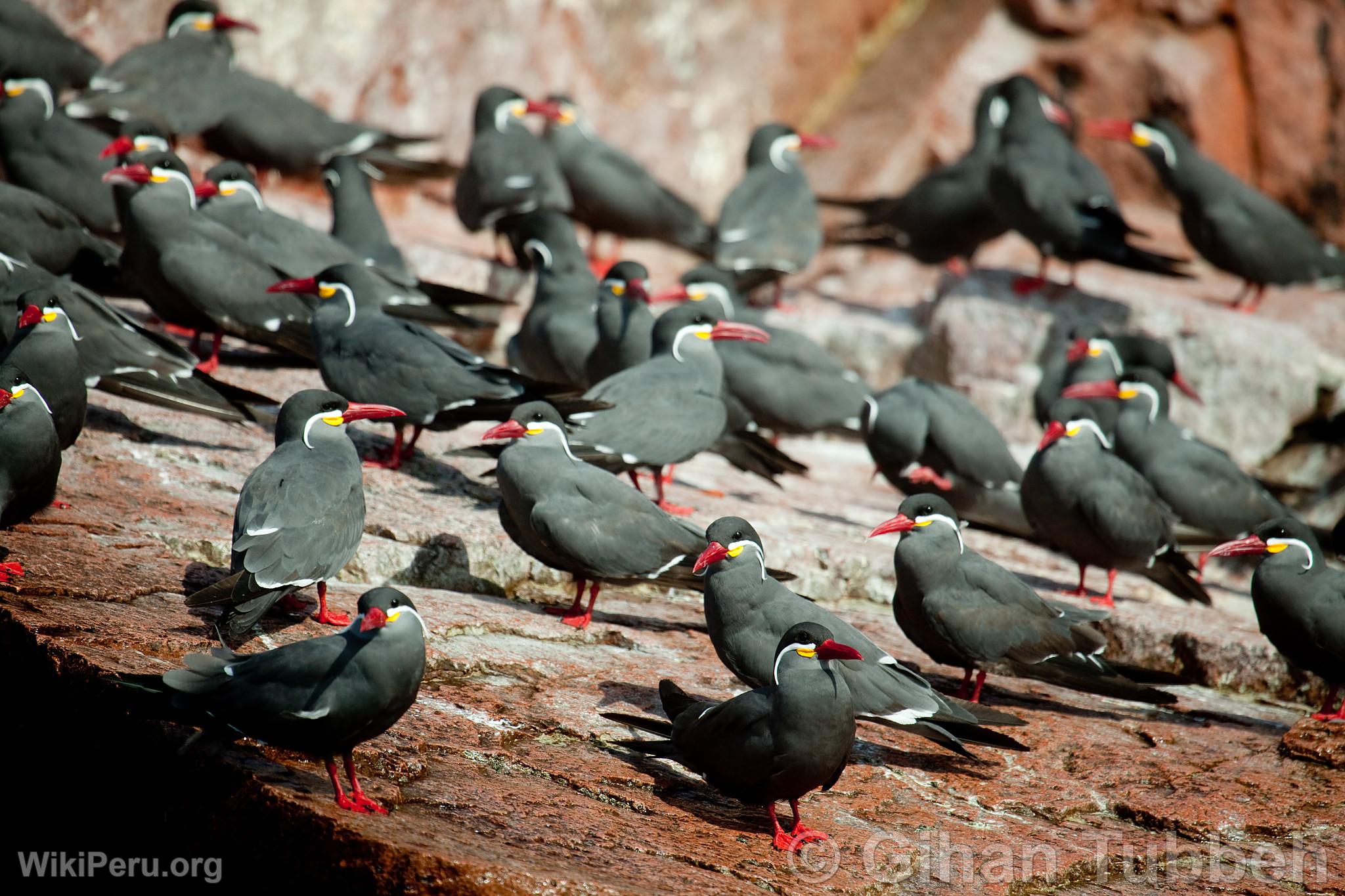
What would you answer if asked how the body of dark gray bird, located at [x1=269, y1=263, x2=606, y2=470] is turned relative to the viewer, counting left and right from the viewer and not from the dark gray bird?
facing to the left of the viewer

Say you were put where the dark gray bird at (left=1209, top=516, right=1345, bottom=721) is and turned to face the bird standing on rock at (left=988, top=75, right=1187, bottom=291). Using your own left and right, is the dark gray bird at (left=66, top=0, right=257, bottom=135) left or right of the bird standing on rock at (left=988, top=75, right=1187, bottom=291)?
left

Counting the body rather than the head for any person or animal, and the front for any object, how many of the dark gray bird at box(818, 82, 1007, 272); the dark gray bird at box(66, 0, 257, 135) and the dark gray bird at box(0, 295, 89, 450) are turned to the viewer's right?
2

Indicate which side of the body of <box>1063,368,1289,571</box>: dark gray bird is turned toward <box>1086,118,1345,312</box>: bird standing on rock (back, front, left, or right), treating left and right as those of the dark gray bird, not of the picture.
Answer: right

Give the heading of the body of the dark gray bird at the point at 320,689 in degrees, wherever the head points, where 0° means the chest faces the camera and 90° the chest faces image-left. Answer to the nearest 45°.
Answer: approximately 270°

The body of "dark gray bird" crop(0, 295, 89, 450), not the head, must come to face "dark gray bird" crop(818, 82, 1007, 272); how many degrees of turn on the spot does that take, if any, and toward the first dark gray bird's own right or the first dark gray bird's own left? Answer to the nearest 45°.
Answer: approximately 180°

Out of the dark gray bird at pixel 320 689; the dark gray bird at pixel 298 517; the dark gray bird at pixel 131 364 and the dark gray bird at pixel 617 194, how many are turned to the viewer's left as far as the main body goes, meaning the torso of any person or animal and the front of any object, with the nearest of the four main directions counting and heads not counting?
2

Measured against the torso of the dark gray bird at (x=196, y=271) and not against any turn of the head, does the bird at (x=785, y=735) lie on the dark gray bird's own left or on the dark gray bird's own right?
on the dark gray bird's own left

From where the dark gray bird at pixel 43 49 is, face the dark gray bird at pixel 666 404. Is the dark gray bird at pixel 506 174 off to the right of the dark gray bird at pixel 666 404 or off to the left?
left

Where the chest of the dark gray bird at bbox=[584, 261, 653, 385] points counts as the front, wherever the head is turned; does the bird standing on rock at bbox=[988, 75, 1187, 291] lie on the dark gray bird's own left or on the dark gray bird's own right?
on the dark gray bird's own left

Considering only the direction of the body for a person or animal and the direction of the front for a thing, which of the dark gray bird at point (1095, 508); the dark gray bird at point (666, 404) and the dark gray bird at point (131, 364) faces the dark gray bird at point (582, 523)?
the dark gray bird at point (1095, 508)

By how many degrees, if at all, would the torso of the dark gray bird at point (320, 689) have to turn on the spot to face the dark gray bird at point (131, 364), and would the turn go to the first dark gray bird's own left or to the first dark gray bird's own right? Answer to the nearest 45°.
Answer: approximately 90° to the first dark gray bird's own left

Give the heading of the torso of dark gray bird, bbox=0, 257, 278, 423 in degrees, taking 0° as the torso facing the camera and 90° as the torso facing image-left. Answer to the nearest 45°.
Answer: approximately 90°

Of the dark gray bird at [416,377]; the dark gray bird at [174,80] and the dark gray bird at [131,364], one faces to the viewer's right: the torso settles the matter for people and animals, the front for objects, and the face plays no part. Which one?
the dark gray bird at [174,80]

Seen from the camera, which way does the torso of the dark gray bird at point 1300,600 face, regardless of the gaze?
to the viewer's left

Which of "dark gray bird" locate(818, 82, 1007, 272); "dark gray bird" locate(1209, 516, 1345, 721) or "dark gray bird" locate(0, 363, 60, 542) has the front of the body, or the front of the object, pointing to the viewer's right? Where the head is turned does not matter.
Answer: "dark gray bird" locate(818, 82, 1007, 272)

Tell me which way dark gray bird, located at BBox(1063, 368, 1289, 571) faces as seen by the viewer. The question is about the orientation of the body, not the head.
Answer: to the viewer's left
